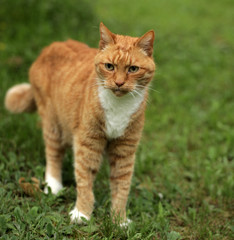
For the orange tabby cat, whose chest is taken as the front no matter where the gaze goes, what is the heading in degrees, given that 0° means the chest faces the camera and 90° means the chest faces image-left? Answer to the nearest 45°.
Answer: approximately 315°
